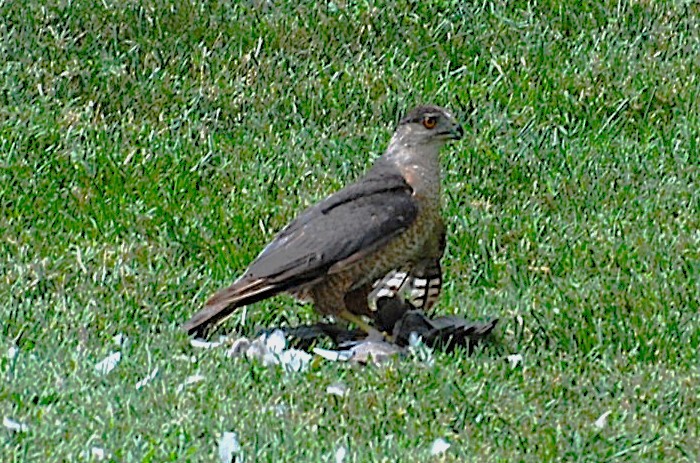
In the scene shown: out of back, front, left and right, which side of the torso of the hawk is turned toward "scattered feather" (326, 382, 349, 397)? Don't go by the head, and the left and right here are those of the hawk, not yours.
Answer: right

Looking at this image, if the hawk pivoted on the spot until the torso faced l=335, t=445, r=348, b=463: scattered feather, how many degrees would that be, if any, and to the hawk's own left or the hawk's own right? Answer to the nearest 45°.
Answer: approximately 90° to the hawk's own right

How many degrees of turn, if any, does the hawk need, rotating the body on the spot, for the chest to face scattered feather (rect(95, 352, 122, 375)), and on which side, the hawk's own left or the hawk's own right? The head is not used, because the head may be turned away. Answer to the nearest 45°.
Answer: approximately 135° to the hawk's own right

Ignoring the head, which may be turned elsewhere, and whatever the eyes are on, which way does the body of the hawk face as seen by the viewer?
to the viewer's right

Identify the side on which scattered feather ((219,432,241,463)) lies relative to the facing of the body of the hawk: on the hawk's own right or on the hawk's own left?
on the hawk's own right

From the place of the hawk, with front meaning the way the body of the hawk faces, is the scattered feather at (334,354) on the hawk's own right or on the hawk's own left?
on the hawk's own right

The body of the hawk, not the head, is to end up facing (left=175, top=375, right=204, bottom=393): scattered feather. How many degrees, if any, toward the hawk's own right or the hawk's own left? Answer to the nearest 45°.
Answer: approximately 135° to the hawk's own right
